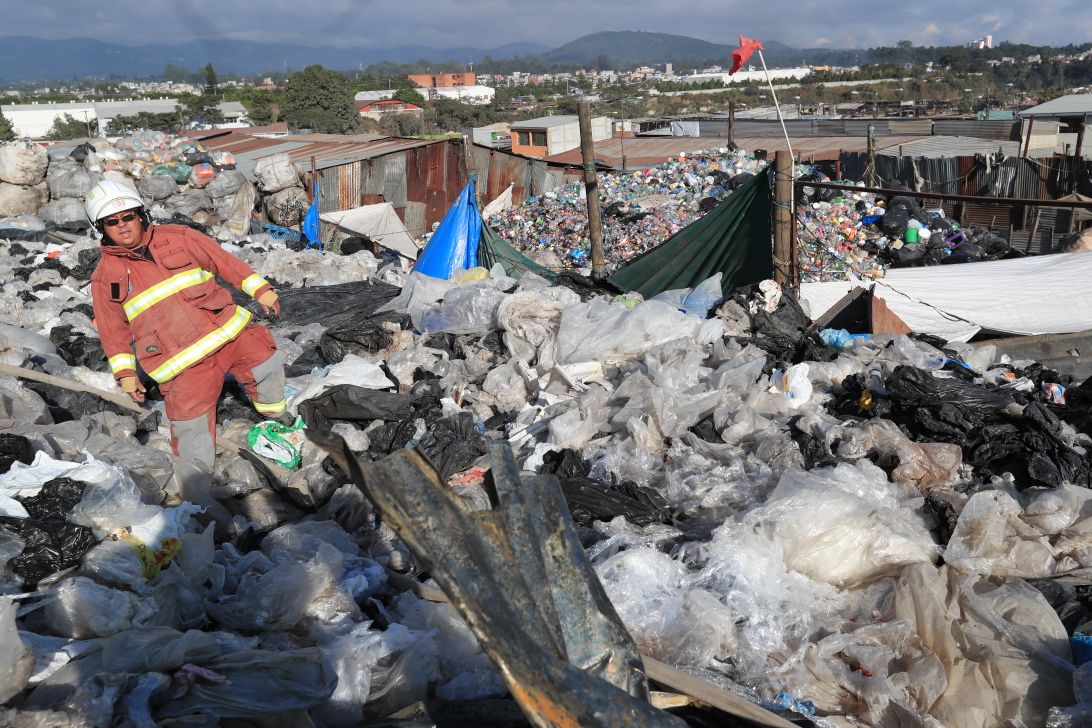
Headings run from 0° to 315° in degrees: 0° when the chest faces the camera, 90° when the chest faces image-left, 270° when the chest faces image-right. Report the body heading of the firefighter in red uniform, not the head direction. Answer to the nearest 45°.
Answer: approximately 0°

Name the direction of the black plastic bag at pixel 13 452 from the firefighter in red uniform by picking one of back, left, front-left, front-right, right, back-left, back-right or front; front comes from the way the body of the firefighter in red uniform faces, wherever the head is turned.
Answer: front-right

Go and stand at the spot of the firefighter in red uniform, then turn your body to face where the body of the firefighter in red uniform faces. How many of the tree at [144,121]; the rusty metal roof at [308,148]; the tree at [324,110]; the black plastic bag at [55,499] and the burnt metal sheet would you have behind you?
3

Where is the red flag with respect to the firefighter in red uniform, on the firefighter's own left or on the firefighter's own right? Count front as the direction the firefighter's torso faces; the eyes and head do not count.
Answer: on the firefighter's own left

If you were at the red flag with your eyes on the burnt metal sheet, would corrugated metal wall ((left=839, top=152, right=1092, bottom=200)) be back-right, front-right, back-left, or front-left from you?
back-left

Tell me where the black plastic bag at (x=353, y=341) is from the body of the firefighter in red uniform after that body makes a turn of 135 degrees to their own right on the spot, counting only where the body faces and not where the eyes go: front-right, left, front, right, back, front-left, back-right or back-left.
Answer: right

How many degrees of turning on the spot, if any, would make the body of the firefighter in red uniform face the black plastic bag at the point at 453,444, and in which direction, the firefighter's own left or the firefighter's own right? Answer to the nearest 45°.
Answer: approximately 90° to the firefighter's own left

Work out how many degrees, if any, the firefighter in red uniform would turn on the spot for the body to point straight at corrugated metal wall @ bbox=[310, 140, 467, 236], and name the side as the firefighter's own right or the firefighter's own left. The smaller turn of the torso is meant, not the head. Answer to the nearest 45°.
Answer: approximately 180°

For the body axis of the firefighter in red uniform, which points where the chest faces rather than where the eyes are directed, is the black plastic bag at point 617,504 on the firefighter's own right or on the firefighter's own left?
on the firefighter's own left

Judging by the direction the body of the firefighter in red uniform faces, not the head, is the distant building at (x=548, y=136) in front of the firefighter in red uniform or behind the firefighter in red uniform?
behind

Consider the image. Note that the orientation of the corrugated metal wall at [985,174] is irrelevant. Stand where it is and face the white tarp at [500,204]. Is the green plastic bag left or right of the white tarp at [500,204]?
left
